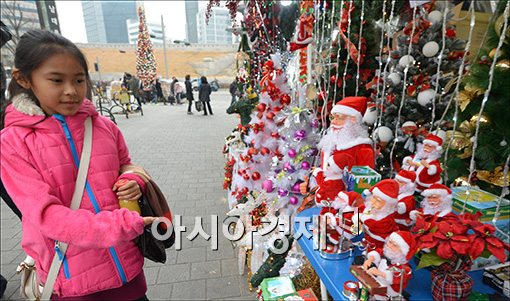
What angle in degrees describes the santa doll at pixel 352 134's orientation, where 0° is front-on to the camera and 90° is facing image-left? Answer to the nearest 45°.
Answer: approximately 45°

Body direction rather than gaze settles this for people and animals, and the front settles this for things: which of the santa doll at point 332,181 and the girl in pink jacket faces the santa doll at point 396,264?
the girl in pink jacket

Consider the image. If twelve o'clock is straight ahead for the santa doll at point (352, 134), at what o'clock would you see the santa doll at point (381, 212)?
the santa doll at point (381, 212) is roughly at 10 o'clock from the santa doll at point (352, 134).

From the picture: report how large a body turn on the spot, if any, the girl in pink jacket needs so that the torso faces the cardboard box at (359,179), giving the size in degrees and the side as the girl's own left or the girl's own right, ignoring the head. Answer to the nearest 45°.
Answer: approximately 45° to the girl's own left

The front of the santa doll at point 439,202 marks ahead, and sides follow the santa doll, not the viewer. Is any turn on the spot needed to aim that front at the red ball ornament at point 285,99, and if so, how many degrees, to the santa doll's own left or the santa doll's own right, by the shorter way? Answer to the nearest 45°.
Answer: approximately 90° to the santa doll's own right

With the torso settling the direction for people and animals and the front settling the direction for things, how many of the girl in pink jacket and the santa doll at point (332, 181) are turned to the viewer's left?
1

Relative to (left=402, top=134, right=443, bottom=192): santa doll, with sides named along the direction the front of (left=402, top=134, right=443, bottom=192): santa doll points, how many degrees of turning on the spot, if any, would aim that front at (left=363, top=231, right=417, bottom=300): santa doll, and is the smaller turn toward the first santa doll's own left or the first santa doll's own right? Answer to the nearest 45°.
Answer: approximately 45° to the first santa doll's own left

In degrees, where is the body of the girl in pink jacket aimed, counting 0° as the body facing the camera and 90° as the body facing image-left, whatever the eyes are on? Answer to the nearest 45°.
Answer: approximately 315°
